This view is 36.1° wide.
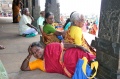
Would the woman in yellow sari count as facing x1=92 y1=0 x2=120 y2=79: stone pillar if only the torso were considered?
no

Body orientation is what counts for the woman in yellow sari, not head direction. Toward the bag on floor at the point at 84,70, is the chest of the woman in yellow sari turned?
no

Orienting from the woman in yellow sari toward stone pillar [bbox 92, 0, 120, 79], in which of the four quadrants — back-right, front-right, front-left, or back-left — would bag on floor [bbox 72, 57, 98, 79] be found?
front-right

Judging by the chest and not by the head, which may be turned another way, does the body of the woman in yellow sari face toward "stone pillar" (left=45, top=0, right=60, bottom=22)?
no

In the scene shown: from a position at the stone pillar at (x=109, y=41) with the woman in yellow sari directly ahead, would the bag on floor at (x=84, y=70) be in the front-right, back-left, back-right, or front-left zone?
front-left
